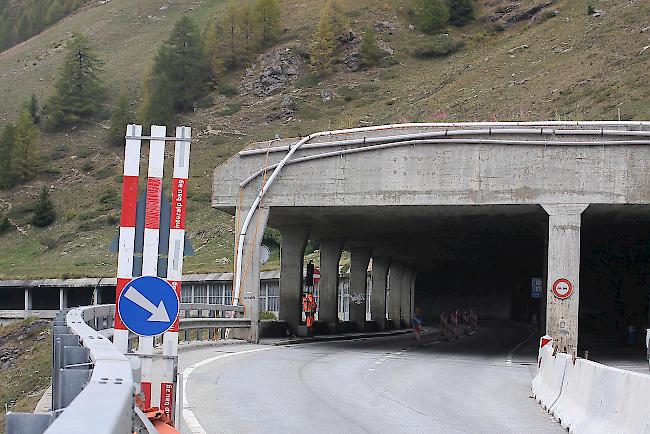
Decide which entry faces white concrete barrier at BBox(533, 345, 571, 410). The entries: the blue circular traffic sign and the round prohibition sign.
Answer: the round prohibition sign

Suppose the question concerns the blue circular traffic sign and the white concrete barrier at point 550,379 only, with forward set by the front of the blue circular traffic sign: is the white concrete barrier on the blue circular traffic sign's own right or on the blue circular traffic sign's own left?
on the blue circular traffic sign's own left

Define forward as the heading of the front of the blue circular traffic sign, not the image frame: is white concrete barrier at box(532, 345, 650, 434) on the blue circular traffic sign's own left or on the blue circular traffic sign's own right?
on the blue circular traffic sign's own left

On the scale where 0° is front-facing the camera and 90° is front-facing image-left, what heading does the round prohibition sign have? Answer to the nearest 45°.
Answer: approximately 0°

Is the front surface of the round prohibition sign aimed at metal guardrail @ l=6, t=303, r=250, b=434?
yes

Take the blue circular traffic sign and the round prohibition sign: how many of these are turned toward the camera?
2

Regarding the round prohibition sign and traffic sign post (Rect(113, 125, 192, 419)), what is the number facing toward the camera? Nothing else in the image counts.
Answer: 2

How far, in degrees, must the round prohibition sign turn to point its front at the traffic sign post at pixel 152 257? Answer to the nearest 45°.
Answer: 0° — it already faces it

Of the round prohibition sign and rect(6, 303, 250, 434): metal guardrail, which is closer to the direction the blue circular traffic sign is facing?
the metal guardrail

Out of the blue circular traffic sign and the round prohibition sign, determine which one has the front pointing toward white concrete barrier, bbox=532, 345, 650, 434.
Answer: the round prohibition sign

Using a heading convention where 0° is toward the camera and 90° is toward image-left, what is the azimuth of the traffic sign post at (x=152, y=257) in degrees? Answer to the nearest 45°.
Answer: approximately 0°
